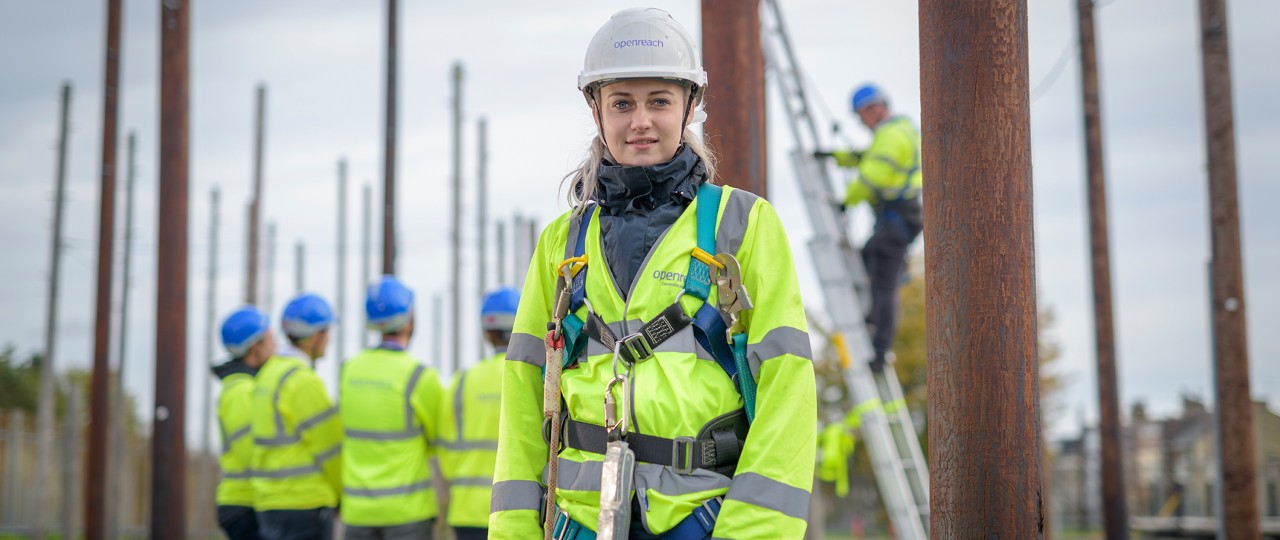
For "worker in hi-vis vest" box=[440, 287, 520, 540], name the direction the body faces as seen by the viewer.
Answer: away from the camera

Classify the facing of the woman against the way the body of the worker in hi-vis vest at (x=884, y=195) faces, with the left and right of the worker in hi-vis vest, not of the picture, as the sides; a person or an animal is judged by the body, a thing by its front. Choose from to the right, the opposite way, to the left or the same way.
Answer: to the left

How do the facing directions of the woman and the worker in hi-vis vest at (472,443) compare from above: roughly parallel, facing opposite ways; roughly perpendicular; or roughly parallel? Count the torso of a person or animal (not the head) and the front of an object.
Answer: roughly parallel, facing opposite ways

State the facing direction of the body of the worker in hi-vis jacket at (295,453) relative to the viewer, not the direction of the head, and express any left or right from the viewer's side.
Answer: facing away from the viewer and to the right of the viewer

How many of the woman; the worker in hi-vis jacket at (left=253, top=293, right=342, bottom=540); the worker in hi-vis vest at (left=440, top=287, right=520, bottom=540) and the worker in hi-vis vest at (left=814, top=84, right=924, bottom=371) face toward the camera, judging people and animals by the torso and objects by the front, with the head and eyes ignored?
1

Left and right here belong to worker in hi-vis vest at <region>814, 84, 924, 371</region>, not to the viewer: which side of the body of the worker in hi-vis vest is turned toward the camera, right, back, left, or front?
left

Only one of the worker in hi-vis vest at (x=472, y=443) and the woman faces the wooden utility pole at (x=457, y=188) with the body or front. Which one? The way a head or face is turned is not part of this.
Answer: the worker in hi-vis vest

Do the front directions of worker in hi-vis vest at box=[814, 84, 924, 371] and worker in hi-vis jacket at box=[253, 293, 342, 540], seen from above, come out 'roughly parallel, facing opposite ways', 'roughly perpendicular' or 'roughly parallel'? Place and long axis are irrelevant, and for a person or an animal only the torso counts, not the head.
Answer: roughly perpendicular

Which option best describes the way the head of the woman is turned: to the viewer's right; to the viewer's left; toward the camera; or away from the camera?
toward the camera

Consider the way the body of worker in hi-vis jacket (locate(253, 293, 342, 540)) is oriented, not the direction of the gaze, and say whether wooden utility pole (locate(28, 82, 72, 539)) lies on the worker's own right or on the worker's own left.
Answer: on the worker's own left

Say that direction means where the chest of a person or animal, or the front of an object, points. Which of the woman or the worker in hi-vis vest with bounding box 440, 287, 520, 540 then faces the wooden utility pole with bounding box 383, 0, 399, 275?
the worker in hi-vis vest

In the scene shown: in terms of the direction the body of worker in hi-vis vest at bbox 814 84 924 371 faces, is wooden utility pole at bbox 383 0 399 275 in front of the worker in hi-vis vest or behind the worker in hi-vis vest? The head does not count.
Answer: in front

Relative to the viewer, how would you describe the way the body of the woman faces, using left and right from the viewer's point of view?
facing the viewer

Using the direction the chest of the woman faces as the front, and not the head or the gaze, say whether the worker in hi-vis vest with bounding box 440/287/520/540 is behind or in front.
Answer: behind

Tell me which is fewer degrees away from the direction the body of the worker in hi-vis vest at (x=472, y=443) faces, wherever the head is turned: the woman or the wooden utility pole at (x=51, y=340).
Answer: the wooden utility pole

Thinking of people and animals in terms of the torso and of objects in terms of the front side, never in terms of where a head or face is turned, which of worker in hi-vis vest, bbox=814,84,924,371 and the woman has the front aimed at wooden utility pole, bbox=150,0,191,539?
the worker in hi-vis vest

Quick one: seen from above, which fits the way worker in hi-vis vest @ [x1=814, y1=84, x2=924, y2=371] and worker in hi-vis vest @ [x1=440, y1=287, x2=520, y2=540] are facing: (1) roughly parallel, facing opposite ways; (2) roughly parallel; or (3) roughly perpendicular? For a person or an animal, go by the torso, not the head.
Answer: roughly perpendicular

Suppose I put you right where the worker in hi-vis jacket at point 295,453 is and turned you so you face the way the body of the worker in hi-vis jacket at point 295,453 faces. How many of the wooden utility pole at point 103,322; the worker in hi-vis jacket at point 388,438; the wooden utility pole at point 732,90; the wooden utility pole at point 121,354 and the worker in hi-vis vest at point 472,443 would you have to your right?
3

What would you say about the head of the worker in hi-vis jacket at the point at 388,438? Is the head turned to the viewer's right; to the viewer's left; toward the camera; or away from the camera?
away from the camera

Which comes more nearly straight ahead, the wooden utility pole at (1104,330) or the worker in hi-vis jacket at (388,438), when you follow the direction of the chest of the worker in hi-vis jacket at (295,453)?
the wooden utility pole
